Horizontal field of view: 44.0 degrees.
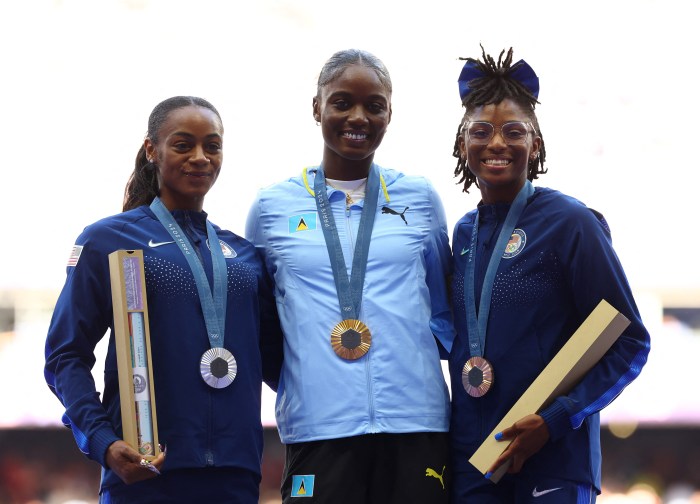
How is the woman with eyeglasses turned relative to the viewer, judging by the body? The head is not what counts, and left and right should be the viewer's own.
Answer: facing the viewer and to the left of the viewer

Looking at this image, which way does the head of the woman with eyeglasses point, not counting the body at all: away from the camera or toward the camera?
toward the camera
